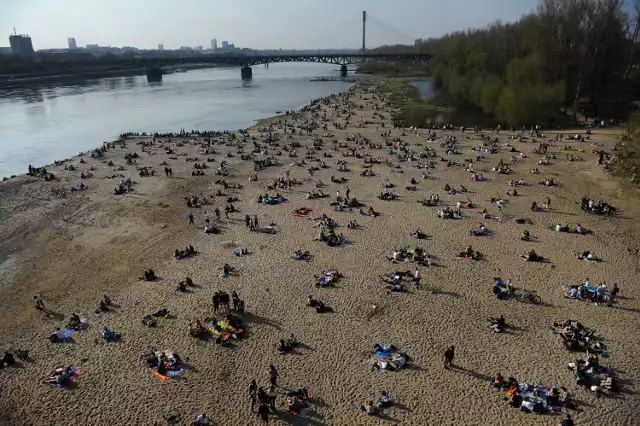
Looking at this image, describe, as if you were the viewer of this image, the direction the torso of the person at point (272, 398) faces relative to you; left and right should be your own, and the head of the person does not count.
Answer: facing away from the viewer

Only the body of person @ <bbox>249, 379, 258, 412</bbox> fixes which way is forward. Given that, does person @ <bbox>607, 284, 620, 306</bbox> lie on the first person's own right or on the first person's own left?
on the first person's own right

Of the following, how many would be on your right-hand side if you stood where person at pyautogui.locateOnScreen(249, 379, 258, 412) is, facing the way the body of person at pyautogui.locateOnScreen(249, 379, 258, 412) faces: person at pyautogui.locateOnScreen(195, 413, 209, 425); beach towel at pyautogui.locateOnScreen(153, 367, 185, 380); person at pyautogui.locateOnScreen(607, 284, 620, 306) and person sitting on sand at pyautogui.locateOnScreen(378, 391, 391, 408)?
2

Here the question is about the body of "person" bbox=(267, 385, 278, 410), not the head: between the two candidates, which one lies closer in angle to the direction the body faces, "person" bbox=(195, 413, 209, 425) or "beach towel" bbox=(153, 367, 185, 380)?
the beach towel

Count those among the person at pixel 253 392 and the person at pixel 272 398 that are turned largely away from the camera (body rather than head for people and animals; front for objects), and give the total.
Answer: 2

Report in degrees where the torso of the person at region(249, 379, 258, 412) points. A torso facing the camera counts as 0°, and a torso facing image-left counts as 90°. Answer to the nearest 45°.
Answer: approximately 180°

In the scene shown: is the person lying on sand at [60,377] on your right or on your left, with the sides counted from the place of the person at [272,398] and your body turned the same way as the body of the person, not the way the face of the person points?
on your left

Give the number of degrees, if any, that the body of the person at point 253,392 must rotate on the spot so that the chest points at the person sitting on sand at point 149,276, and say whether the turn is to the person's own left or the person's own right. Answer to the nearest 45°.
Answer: approximately 45° to the person's own left

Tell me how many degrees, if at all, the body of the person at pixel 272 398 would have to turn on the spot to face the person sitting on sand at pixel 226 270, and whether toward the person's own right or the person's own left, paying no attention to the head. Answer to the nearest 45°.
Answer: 0° — they already face them
